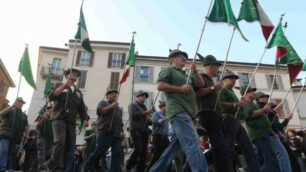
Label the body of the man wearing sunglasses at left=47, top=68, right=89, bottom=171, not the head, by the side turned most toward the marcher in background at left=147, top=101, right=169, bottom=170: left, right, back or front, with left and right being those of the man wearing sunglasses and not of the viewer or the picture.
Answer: left

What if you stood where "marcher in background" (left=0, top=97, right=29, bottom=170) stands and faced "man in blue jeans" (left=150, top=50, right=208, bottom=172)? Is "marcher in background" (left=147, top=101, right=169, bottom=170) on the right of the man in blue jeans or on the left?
left

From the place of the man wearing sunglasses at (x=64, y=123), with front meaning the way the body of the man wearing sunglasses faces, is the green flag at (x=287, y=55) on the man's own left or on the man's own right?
on the man's own left
